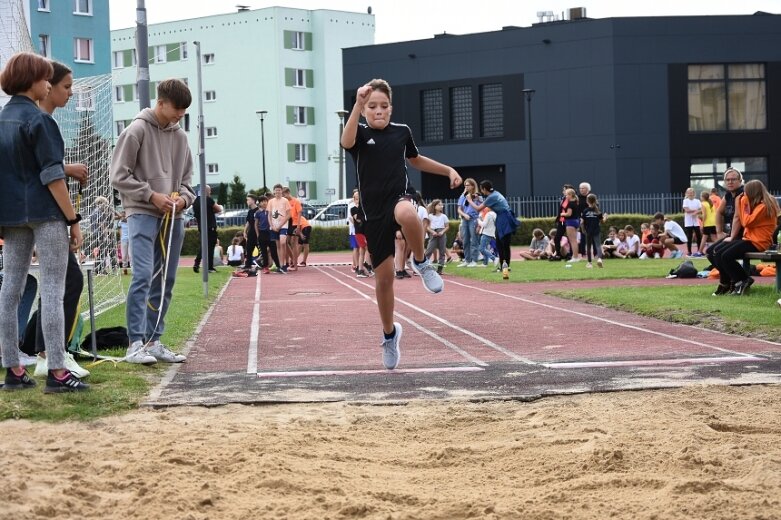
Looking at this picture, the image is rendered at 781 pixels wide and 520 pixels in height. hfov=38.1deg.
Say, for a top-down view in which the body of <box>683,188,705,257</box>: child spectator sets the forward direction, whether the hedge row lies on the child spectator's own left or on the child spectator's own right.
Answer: on the child spectator's own right

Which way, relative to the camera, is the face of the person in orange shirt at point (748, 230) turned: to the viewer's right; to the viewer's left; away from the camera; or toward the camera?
to the viewer's left

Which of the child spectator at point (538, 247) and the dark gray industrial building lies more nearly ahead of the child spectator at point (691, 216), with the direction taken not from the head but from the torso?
the child spectator

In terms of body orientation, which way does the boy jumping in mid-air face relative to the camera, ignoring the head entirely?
toward the camera

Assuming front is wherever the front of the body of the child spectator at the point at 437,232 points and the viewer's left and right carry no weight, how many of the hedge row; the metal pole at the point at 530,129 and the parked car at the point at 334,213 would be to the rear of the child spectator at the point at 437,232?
3

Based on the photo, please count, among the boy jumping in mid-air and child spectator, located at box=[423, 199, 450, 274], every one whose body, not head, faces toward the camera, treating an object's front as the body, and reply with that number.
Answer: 2

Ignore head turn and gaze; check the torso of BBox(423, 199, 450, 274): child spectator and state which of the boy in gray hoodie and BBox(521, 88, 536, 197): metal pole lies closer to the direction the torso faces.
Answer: the boy in gray hoodie

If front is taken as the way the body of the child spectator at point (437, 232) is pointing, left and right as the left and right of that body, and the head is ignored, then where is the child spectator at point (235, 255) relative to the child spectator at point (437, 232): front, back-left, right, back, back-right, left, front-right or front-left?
back-right

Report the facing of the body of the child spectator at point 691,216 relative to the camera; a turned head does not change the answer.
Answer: toward the camera

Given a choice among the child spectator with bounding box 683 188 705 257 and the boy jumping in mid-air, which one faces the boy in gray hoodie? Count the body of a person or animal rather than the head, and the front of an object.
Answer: the child spectator

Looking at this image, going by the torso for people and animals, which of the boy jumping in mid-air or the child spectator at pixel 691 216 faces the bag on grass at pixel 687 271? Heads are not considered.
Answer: the child spectator

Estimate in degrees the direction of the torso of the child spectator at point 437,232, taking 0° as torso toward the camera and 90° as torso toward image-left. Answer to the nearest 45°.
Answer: approximately 0°

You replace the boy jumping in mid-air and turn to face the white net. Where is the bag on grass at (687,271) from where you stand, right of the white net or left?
right

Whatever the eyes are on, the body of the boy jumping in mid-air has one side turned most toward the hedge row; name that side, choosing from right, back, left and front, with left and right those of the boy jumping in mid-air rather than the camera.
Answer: back
